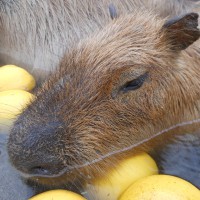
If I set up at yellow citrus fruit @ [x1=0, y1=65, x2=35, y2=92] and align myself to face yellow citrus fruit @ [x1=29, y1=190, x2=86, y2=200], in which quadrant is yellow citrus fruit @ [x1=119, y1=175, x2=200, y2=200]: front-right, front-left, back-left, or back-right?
front-left

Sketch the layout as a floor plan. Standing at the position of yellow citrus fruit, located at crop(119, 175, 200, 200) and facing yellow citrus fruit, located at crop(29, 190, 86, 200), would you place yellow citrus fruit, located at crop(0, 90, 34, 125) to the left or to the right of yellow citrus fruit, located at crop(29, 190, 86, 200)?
right

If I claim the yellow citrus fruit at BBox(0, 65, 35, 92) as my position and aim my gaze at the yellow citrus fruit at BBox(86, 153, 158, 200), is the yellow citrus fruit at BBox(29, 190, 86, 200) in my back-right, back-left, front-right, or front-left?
front-right
